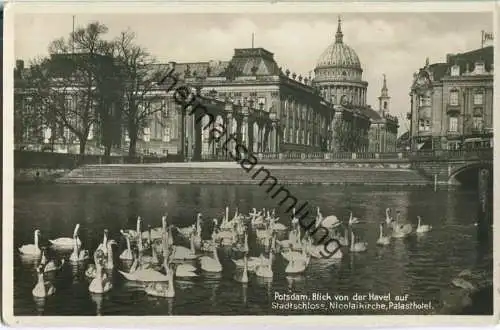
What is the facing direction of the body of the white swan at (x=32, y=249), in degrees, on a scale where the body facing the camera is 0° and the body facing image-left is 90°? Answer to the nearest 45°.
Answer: approximately 270°

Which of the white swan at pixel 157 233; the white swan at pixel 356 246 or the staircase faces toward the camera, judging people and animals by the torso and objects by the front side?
the staircase

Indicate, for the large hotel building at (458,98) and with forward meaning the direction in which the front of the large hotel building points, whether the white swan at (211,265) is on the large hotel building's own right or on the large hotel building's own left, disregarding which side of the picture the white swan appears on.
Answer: on the large hotel building's own right

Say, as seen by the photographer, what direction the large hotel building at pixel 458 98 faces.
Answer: facing the viewer

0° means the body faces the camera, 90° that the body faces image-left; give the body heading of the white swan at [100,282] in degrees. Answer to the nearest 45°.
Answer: approximately 0°

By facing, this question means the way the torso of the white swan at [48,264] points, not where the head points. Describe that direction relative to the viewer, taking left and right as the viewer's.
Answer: facing to the left of the viewer

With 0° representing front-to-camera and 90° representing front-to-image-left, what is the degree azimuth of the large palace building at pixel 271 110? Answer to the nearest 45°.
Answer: approximately 45°
